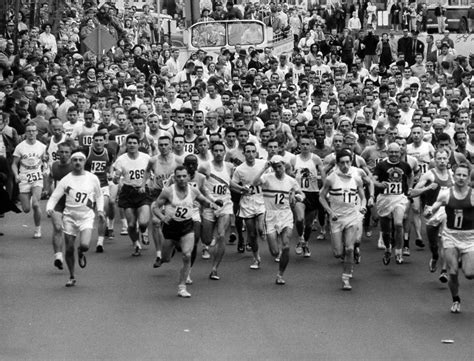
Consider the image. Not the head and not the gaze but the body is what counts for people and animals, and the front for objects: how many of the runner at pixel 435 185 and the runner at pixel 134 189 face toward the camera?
2

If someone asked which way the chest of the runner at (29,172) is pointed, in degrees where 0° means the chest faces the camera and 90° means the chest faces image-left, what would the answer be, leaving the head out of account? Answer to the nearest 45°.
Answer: approximately 0°

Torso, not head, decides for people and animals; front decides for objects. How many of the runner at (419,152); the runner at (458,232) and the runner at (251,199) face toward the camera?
3

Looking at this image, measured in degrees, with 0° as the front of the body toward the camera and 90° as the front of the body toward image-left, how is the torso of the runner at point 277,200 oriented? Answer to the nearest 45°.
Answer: approximately 0°

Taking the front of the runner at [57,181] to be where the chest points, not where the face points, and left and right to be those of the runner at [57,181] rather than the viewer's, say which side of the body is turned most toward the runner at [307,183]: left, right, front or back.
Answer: left

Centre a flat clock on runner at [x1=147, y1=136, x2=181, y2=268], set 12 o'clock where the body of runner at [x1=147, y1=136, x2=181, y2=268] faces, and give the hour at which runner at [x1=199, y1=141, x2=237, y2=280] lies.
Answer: runner at [x1=199, y1=141, x2=237, y2=280] is roughly at 10 o'clock from runner at [x1=147, y1=136, x2=181, y2=268].

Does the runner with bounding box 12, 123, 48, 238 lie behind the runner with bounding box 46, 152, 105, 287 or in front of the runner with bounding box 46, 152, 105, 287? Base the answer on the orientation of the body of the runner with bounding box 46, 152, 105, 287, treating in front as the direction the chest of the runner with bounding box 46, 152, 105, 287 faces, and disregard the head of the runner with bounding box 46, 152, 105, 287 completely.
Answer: behind

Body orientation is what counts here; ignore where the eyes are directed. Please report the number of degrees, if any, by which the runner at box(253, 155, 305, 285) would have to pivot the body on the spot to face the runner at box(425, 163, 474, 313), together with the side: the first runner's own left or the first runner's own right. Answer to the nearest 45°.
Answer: approximately 45° to the first runner's own left
